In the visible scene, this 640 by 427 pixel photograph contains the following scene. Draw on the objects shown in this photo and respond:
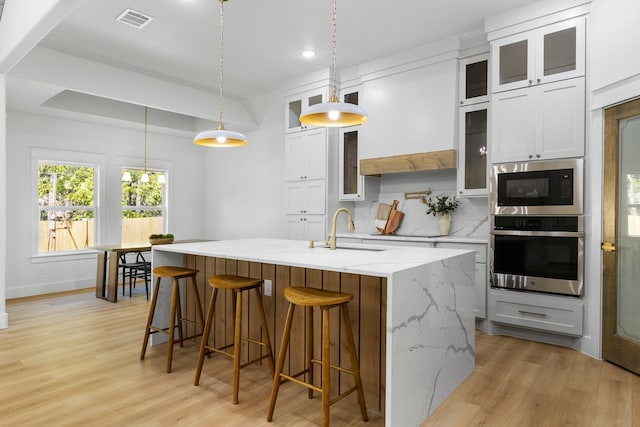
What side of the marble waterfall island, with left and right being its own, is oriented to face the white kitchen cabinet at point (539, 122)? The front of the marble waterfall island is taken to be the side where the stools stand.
back

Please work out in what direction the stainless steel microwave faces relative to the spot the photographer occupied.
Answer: facing the viewer

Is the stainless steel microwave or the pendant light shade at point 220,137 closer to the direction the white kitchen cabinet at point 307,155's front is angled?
the pendant light shade

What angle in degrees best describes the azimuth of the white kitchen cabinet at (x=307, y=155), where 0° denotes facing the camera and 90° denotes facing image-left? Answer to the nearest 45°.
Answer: approximately 45°

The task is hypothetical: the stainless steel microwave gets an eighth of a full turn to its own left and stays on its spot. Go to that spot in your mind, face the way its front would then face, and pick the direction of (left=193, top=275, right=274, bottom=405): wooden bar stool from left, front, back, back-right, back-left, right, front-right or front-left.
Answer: right

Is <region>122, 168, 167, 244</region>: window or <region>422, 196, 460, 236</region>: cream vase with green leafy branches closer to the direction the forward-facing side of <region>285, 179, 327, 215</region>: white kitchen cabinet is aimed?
the window

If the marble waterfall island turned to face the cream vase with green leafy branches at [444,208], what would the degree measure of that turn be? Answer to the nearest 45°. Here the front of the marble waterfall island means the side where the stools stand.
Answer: approximately 180°

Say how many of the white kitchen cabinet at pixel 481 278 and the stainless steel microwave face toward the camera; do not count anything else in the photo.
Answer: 2

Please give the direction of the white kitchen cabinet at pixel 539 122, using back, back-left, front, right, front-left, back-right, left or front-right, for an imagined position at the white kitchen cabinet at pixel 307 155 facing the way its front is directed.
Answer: left
